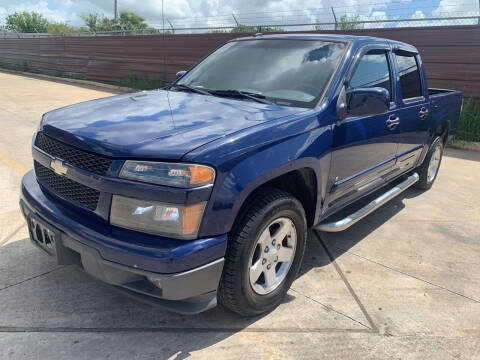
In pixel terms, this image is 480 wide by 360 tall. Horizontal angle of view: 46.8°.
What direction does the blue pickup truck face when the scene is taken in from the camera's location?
facing the viewer and to the left of the viewer

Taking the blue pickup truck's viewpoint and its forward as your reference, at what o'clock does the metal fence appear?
The metal fence is roughly at 4 o'clock from the blue pickup truck.
